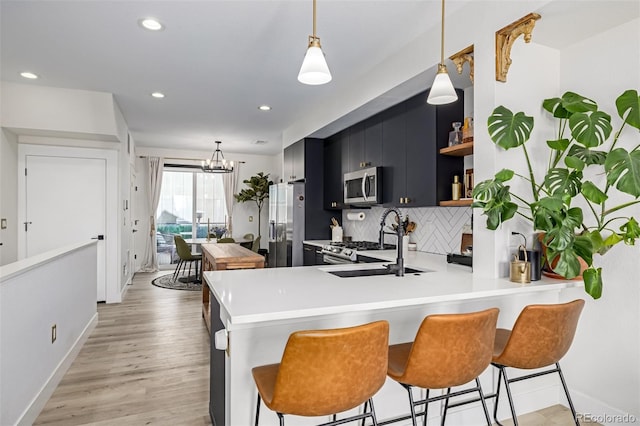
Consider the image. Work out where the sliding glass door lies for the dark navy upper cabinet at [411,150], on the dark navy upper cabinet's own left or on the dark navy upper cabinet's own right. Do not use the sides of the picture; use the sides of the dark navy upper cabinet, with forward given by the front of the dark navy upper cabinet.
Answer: on the dark navy upper cabinet's own right

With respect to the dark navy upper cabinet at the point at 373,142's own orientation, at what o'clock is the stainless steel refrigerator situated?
The stainless steel refrigerator is roughly at 3 o'clock from the dark navy upper cabinet.

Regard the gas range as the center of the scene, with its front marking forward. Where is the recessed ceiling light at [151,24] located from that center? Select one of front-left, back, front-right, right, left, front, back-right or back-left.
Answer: front

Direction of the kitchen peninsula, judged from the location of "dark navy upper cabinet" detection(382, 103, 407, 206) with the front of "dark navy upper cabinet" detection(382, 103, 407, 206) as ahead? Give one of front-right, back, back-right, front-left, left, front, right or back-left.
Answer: front-left

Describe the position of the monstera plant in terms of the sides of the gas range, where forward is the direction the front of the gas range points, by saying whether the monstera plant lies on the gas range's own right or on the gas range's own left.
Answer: on the gas range's own left

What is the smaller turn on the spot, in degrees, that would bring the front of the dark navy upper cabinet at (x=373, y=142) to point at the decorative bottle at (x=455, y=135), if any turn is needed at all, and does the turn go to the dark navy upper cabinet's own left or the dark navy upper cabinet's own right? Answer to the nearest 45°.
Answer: approximately 90° to the dark navy upper cabinet's own left

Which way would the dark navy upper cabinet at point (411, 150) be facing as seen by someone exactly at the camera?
facing the viewer and to the left of the viewer

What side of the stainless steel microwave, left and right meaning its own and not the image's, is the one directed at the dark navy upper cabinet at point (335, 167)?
right

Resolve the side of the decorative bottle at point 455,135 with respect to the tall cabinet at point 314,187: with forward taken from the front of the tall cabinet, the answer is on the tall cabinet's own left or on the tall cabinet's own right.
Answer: on the tall cabinet's own left

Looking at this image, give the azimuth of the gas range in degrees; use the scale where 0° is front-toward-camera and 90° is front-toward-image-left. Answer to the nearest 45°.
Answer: approximately 45°

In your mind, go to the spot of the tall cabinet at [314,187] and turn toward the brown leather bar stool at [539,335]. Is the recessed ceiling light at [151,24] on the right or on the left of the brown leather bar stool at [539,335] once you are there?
right

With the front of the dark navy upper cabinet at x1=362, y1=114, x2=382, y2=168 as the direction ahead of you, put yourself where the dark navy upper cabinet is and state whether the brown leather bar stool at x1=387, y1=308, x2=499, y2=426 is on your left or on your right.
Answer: on your left

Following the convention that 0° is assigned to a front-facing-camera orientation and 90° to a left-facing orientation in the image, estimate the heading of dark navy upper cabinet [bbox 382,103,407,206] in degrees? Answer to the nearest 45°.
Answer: approximately 45°

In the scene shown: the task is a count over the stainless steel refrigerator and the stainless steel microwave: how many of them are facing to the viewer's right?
0
